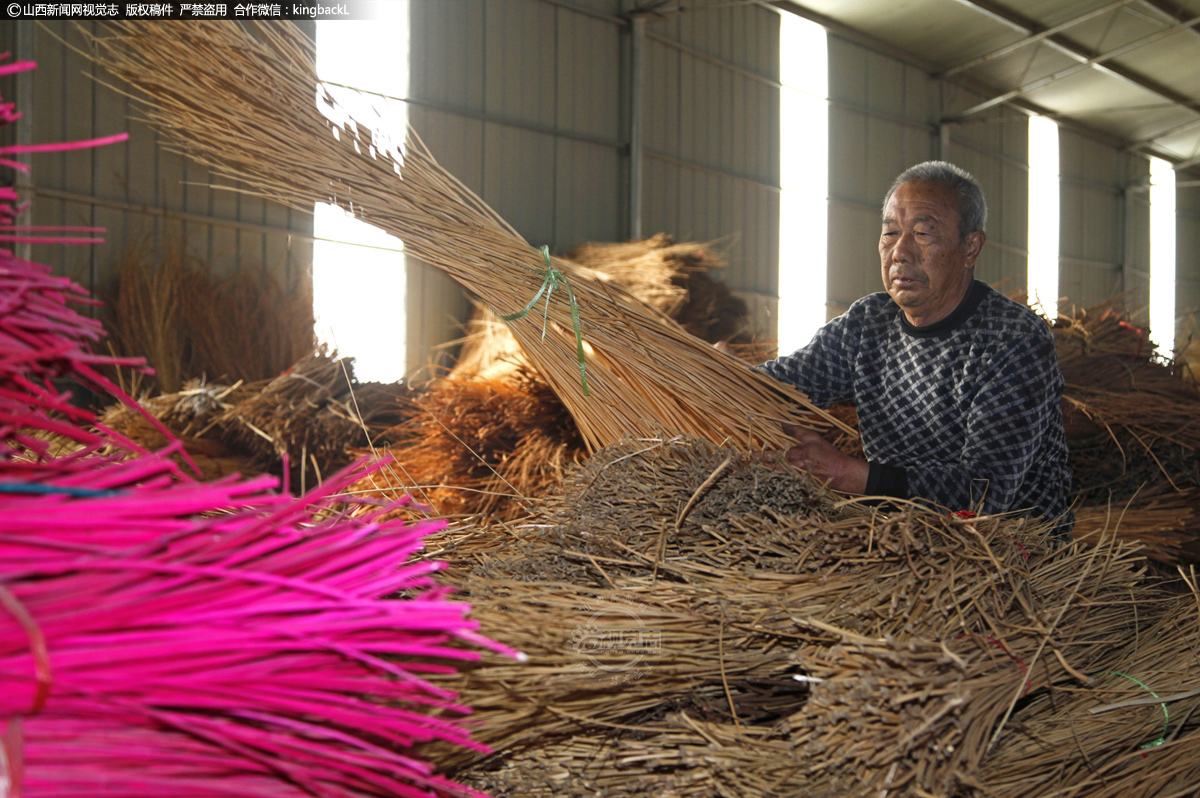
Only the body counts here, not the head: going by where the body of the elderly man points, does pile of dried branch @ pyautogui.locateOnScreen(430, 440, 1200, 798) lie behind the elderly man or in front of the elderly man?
in front

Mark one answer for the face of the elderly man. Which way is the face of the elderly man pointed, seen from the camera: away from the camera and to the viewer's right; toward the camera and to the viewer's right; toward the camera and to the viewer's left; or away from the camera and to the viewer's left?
toward the camera and to the viewer's left

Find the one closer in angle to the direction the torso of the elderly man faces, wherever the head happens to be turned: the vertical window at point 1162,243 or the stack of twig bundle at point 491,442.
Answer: the stack of twig bundle

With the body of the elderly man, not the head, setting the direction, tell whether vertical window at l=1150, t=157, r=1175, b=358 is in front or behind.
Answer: behind

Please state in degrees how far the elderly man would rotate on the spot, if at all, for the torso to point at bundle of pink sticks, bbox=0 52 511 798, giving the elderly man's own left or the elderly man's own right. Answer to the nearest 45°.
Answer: approximately 45° to the elderly man's own left

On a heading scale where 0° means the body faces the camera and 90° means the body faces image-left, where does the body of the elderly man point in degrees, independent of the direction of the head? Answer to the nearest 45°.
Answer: approximately 45°

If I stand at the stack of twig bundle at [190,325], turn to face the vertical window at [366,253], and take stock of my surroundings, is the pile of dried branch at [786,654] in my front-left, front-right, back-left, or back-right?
back-right
